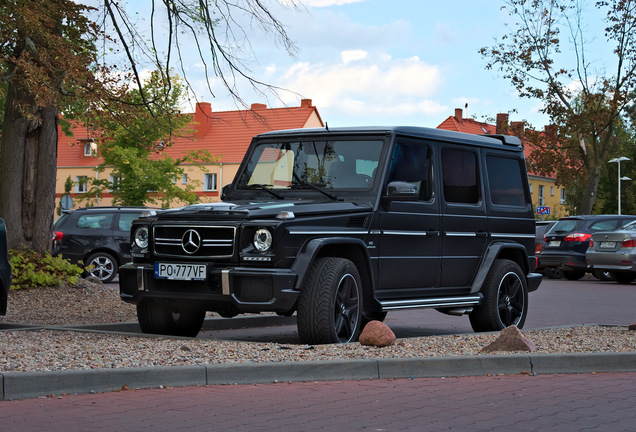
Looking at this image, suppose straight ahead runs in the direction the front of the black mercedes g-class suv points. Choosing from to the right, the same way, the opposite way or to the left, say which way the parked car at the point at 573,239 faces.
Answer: the opposite way

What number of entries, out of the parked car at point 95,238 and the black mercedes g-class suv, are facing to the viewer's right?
1

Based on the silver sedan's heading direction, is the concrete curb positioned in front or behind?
behind

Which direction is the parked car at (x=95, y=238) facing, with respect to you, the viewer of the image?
facing to the right of the viewer

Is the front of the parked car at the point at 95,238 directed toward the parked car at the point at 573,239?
yes

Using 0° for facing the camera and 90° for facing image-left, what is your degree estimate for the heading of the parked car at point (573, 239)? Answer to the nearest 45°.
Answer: approximately 225°

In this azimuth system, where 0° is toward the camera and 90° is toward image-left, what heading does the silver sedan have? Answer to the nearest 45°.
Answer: approximately 225°

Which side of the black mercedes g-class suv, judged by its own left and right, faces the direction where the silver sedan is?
back

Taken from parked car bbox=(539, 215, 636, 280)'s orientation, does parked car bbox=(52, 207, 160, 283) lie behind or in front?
behind
